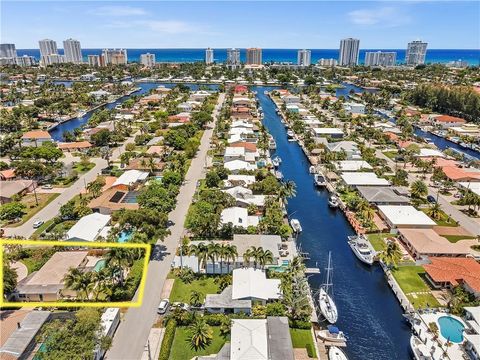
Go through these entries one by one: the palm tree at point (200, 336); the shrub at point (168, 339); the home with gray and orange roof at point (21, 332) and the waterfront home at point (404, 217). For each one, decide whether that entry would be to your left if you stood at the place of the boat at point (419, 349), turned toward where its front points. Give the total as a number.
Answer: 3

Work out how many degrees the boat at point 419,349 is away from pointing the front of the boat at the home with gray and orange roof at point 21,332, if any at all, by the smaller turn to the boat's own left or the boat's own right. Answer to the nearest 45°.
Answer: approximately 90° to the boat's own left

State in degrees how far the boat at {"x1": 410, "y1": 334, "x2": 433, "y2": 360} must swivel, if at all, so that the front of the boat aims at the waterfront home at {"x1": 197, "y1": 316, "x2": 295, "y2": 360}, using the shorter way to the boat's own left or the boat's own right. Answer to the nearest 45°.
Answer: approximately 90° to the boat's own left

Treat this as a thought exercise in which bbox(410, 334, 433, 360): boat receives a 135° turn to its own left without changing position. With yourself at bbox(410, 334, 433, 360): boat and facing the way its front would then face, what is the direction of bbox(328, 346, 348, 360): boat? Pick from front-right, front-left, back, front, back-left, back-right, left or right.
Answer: front-right

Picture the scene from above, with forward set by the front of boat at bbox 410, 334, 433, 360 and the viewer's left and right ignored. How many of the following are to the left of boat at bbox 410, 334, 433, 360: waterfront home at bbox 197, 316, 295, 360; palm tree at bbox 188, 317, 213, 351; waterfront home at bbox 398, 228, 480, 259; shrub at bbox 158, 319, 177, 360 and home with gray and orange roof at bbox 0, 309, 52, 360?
4

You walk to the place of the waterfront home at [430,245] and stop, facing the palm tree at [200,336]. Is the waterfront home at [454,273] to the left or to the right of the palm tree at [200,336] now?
left

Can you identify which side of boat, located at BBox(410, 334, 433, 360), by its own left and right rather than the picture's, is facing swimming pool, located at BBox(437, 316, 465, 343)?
right

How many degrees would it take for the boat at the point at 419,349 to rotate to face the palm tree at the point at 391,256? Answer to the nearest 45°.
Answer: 0° — it already faces it

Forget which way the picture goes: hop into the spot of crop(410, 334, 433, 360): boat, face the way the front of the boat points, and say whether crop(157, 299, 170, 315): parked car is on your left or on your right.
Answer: on your left

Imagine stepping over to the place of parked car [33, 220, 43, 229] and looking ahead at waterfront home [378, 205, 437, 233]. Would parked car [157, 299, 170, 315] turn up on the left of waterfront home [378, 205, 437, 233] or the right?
right

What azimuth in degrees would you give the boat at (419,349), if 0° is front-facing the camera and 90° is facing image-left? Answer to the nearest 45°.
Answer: approximately 135°

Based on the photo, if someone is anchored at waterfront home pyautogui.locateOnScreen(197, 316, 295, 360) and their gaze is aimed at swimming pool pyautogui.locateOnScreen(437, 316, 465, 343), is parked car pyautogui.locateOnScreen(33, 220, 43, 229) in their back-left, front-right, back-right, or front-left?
back-left

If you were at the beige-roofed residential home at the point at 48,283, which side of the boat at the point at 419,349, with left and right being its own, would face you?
left

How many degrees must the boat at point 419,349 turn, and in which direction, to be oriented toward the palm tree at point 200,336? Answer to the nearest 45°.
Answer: approximately 90° to its left

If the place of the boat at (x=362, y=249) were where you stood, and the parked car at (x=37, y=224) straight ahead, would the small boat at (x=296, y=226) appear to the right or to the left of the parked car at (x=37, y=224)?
right
